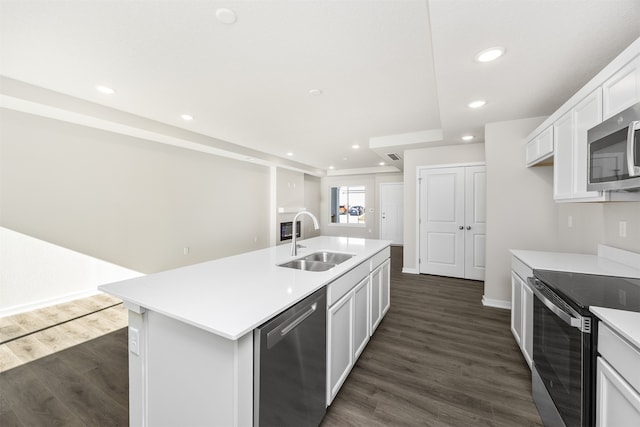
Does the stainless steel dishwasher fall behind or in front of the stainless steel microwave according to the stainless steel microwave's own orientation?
in front

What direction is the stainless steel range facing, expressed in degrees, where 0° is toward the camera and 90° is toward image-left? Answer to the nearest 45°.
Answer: approximately 45°

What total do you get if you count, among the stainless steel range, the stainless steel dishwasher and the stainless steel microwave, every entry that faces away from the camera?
0

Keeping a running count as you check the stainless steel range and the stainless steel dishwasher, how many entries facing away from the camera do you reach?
0

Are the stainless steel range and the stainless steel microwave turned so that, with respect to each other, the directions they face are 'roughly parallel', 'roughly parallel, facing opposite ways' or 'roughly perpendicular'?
roughly parallel

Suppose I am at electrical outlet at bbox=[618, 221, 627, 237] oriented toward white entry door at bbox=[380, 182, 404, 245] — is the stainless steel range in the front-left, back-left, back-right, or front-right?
back-left

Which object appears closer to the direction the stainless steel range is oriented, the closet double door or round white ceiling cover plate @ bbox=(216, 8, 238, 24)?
the round white ceiling cover plate

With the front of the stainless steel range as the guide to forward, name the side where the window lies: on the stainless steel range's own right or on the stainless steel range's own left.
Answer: on the stainless steel range's own right

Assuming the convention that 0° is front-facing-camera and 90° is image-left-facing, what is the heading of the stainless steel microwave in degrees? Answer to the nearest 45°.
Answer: approximately 45°

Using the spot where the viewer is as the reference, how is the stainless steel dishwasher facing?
facing the viewer and to the right of the viewer

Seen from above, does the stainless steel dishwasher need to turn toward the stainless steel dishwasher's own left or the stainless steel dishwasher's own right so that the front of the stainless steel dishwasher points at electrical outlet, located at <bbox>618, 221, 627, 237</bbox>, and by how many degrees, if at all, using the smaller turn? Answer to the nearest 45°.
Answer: approximately 45° to the stainless steel dishwasher's own left

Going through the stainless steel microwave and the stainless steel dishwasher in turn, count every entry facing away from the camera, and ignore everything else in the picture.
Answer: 0

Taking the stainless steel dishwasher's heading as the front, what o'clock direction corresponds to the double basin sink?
The double basin sink is roughly at 8 o'clock from the stainless steel dishwasher.

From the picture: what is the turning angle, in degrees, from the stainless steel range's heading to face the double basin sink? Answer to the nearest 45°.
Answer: approximately 45° to its right

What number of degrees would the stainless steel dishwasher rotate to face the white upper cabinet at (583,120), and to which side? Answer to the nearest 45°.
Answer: approximately 45° to its left

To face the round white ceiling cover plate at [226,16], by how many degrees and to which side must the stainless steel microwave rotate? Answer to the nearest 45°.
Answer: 0° — it already faces it
